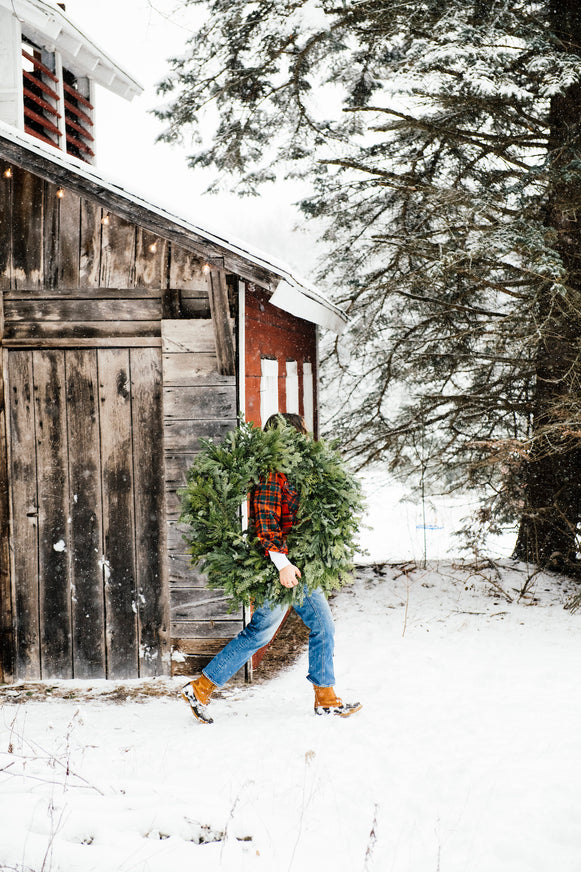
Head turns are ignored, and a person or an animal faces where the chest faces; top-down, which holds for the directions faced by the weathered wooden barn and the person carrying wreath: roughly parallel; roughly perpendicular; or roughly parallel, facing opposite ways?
roughly perpendicular

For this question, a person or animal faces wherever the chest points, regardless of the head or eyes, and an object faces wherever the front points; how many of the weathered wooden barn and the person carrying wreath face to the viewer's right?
1

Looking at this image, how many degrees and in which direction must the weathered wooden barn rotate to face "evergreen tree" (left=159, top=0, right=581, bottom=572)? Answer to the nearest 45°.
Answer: approximately 135° to its left

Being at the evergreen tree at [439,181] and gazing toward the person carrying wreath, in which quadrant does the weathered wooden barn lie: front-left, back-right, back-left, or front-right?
front-right

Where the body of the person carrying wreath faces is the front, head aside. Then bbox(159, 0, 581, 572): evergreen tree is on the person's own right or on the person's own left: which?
on the person's own left

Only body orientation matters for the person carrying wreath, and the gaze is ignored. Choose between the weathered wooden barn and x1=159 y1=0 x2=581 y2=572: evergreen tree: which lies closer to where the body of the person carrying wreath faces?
the evergreen tree

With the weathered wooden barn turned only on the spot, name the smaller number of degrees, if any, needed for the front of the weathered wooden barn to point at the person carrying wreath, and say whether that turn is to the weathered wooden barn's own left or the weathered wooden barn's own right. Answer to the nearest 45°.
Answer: approximately 45° to the weathered wooden barn's own left

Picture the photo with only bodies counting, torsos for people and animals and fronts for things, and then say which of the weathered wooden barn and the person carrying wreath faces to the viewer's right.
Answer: the person carrying wreath

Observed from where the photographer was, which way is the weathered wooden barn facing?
facing the viewer

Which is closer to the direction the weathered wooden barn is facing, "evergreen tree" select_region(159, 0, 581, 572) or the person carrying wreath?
the person carrying wreath

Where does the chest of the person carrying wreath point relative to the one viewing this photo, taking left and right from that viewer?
facing to the right of the viewer
